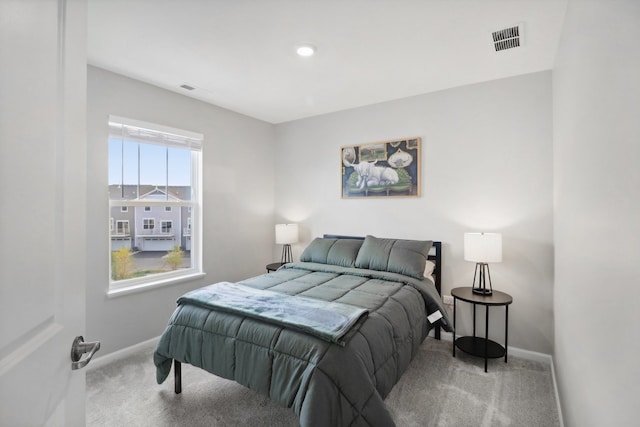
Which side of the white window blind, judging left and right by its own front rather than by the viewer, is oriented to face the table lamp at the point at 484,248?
front

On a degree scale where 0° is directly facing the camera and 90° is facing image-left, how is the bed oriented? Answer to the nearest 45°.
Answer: approximately 45°

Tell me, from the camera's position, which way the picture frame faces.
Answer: facing the viewer and to the left of the viewer

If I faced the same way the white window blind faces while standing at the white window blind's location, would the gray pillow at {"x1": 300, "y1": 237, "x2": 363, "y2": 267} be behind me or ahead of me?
ahead

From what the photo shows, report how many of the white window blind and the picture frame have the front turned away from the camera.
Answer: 0

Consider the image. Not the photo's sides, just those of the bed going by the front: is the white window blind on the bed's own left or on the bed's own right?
on the bed's own right

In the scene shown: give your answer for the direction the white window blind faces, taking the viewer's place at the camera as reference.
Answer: facing the viewer and to the right of the viewer

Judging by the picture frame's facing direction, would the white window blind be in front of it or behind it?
in front

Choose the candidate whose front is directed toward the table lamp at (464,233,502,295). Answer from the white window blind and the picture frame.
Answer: the white window blind

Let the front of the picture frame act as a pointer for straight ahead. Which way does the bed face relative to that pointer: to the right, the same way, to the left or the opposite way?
the same way

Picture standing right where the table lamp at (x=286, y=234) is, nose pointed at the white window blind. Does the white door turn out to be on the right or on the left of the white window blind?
left

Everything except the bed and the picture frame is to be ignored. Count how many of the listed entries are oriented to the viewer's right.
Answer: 0
